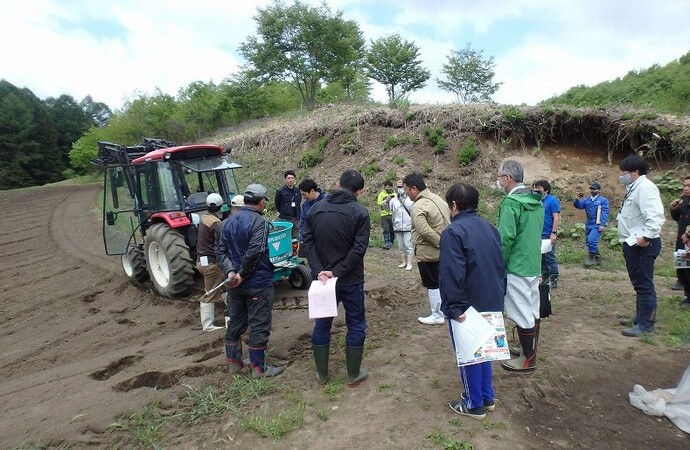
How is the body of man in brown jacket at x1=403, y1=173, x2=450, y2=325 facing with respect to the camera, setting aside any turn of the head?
to the viewer's left

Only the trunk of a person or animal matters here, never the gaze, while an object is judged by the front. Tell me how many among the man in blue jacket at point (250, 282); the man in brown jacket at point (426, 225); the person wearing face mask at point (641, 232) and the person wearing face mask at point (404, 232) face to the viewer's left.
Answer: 2

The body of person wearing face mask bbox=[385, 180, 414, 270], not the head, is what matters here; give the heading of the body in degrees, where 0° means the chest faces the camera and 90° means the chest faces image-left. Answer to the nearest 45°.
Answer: approximately 0°

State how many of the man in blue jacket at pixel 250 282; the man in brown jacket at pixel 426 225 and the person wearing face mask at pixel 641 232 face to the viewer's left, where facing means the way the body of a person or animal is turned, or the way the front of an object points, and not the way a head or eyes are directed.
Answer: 2

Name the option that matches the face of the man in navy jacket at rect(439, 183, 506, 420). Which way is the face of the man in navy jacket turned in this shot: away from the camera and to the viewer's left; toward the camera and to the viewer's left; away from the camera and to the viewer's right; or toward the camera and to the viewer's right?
away from the camera and to the viewer's left

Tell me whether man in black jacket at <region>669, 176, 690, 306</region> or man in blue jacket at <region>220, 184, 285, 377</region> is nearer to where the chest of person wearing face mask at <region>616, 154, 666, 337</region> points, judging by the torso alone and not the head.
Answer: the man in blue jacket

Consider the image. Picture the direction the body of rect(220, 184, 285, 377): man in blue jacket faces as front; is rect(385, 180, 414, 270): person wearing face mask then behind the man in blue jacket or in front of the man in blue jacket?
in front

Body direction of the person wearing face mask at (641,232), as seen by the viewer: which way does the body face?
to the viewer's left

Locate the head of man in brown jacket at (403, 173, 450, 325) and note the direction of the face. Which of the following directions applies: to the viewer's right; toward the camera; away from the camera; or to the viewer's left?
to the viewer's left

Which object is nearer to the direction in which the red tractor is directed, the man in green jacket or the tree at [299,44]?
the tree

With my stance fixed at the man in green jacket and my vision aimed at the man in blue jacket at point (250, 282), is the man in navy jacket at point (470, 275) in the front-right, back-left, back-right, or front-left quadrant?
front-left

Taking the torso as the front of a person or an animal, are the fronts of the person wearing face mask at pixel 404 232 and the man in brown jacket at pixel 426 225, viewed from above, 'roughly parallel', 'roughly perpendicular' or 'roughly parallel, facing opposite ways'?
roughly perpendicular

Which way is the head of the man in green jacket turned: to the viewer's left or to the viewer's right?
to the viewer's left

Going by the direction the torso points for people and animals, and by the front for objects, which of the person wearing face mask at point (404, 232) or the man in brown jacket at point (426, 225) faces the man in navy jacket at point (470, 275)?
the person wearing face mask

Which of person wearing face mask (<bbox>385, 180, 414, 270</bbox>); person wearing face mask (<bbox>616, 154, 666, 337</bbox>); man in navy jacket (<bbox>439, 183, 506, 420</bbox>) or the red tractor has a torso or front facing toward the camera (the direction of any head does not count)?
person wearing face mask (<bbox>385, 180, 414, 270</bbox>)
